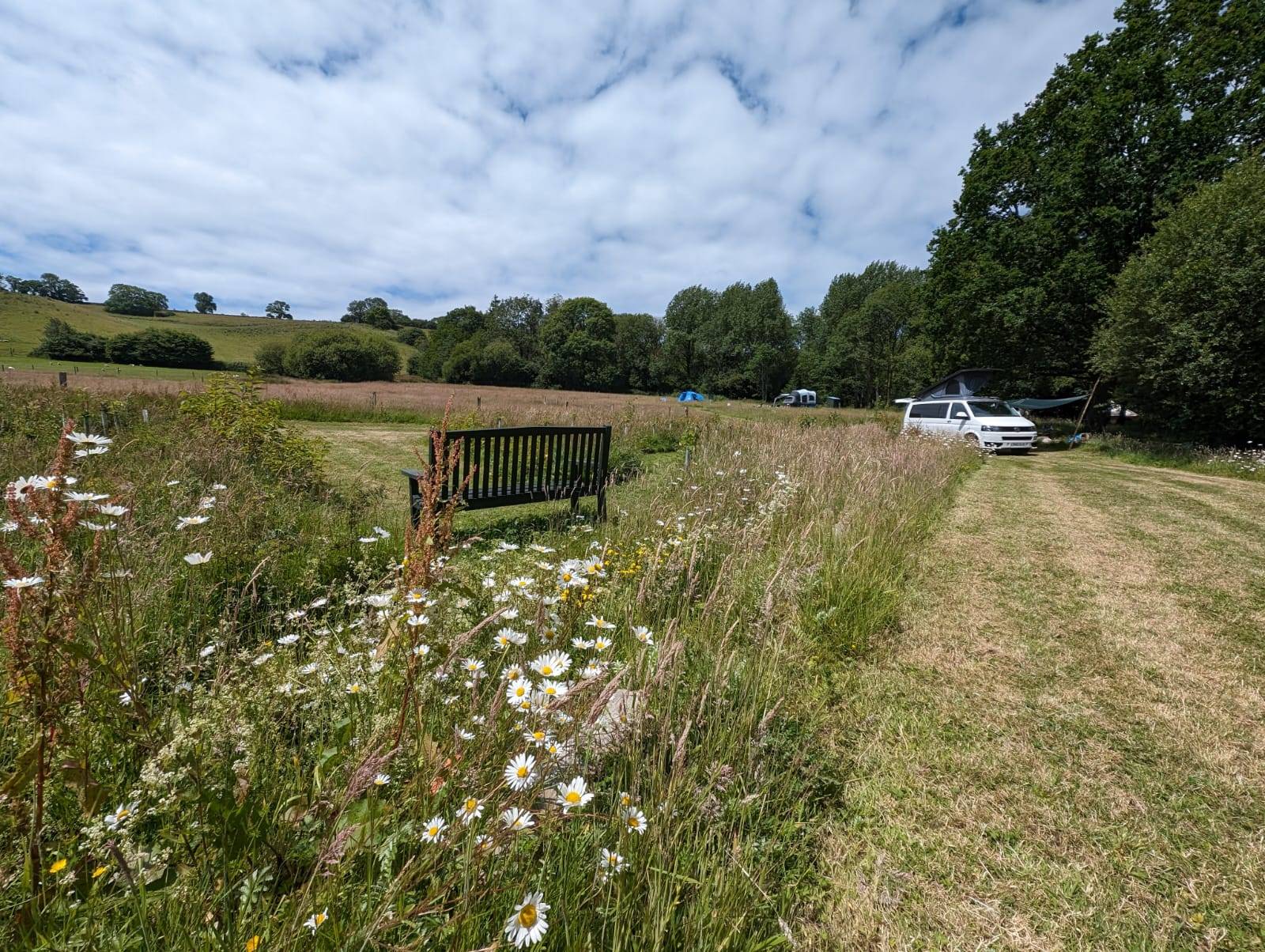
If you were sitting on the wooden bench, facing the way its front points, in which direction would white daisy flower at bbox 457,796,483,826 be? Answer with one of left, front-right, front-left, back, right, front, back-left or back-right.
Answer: back-left

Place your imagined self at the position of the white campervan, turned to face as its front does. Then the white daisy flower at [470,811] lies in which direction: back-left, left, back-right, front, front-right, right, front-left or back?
front-right

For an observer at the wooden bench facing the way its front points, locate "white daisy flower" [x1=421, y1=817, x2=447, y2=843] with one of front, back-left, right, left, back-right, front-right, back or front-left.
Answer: back-left

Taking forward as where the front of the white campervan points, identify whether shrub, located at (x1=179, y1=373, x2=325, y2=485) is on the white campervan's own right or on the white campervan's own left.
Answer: on the white campervan's own right

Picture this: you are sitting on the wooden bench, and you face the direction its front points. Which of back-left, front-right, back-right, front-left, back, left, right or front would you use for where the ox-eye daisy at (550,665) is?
back-left

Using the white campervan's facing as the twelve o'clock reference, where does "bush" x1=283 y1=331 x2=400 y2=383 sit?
The bush is roughly at 5 o'clock from the white campervan.

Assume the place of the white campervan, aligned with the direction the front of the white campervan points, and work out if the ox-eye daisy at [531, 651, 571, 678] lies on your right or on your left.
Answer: on your right

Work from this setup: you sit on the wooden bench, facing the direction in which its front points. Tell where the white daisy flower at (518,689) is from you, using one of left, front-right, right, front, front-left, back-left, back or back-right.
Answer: back-left

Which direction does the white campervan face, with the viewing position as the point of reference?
facing the viewer and to the right of the viewer

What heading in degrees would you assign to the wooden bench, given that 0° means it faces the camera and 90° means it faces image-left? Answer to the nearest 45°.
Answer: approximately 135°

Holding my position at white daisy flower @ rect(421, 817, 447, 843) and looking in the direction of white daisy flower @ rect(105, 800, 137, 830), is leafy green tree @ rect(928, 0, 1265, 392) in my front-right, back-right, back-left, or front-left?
back-right

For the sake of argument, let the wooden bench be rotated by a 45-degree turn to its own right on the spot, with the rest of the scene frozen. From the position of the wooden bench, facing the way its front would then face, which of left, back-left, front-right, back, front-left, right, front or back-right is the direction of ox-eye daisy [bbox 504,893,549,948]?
back

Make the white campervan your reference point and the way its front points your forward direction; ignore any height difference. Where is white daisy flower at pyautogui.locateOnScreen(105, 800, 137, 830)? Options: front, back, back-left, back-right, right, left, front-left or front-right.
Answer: front-right

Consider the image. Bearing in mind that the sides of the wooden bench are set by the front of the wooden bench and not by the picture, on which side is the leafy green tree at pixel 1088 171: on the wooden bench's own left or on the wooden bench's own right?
on the wooden bench's own right
